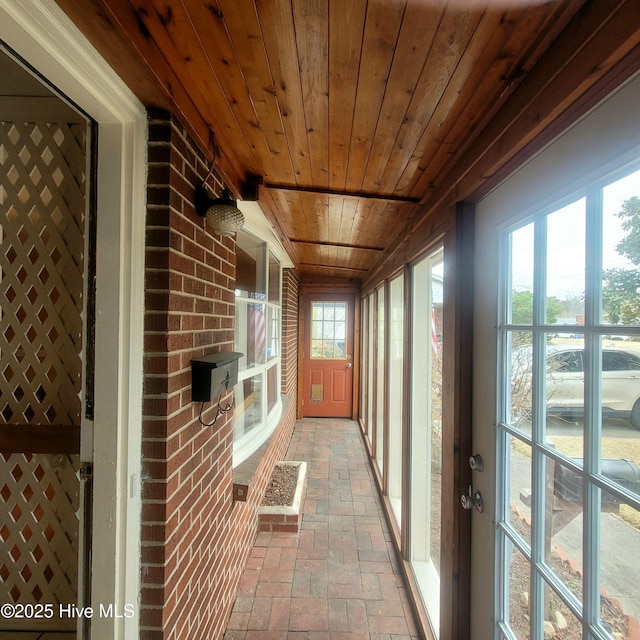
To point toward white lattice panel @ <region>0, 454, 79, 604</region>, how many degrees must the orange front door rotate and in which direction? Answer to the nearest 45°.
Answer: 0° — it already faces it

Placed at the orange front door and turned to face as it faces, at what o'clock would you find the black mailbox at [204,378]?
The black mailbox is roughly at 12 o'clock from the orange front door.

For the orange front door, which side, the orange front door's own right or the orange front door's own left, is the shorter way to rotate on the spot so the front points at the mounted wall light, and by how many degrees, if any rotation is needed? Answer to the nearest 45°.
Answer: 0° — it already faces it
